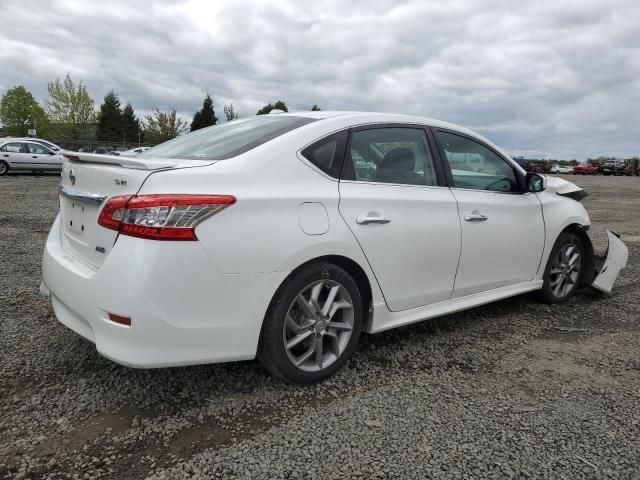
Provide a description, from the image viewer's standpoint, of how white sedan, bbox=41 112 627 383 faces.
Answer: facing away from the viewer and to the right of the viewer

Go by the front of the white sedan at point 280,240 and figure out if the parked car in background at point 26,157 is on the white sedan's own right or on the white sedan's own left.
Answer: on the white sedan's own left
